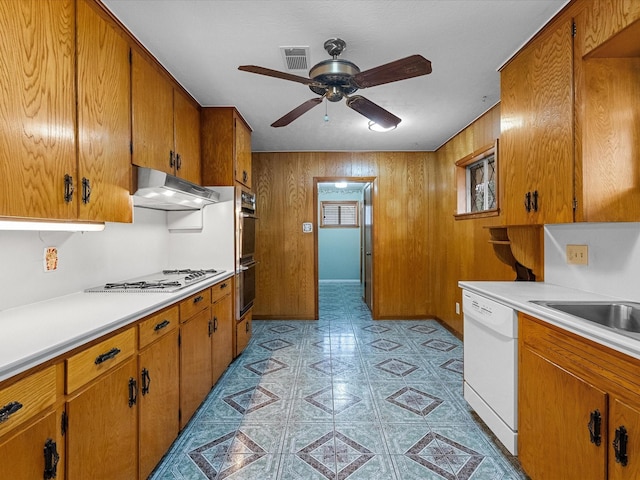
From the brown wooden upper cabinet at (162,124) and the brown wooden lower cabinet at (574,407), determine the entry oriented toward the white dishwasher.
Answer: the brown wooden upper cabinet

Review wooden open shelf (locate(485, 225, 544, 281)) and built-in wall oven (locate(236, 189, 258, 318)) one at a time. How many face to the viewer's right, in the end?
1

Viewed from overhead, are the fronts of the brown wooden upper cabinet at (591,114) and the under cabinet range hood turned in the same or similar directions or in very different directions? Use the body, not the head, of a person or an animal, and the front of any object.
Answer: very different directions

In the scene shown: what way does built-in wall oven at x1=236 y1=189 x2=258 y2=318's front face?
to the viewer's right

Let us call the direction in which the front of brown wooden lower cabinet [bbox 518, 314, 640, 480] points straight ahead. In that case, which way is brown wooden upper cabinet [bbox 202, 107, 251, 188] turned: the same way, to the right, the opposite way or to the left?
the opposite way

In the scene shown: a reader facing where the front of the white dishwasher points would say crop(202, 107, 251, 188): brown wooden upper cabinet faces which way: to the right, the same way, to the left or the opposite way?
the opposite way

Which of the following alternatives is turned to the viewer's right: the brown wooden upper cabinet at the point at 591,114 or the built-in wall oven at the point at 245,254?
the built-in wall oven

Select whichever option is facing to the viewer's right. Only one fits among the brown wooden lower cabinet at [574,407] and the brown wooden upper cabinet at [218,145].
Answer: the brown wooden upper cabinet

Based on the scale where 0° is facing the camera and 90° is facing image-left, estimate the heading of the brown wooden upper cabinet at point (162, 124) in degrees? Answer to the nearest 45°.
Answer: approximately 315°

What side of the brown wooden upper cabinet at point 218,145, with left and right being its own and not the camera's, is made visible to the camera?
right

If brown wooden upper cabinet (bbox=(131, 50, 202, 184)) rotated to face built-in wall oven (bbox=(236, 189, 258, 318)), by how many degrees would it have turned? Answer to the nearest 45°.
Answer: approximately 90° to its left
